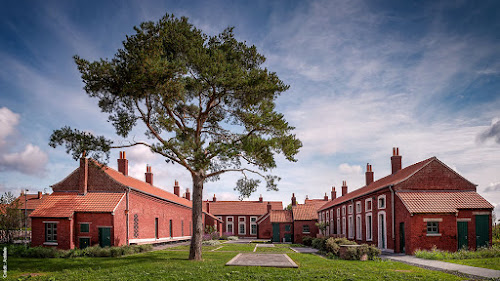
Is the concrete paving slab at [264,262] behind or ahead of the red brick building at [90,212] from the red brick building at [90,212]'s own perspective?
ahead

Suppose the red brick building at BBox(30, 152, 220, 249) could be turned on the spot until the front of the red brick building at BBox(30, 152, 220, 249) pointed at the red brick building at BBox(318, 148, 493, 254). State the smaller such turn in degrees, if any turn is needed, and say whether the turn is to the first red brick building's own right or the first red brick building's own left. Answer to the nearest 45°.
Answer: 0° — it already faces it

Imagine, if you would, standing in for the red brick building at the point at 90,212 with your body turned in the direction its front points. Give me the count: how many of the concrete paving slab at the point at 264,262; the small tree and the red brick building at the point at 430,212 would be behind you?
1

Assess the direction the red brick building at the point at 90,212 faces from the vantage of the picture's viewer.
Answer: facing the viewer and to the right of the viewer

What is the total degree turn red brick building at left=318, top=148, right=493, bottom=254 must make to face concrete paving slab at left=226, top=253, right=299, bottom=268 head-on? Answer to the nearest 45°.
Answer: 0° — it already faces it

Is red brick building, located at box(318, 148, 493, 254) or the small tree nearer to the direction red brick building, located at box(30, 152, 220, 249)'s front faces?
the red brick building

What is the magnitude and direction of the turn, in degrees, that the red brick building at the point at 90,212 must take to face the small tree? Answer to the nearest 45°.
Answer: approximately 90° to its right

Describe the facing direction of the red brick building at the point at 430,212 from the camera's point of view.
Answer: facing the viewer and to the left of the viewer

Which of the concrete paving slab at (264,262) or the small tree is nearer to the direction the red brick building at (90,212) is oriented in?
the concrete paving slab

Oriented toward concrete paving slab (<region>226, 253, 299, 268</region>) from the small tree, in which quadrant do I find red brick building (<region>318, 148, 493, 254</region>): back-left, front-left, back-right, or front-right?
front-left

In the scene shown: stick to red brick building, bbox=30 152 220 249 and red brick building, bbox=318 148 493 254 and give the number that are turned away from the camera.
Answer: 0

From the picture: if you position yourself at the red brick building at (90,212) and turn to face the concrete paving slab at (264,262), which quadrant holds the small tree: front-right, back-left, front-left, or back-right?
back-right
